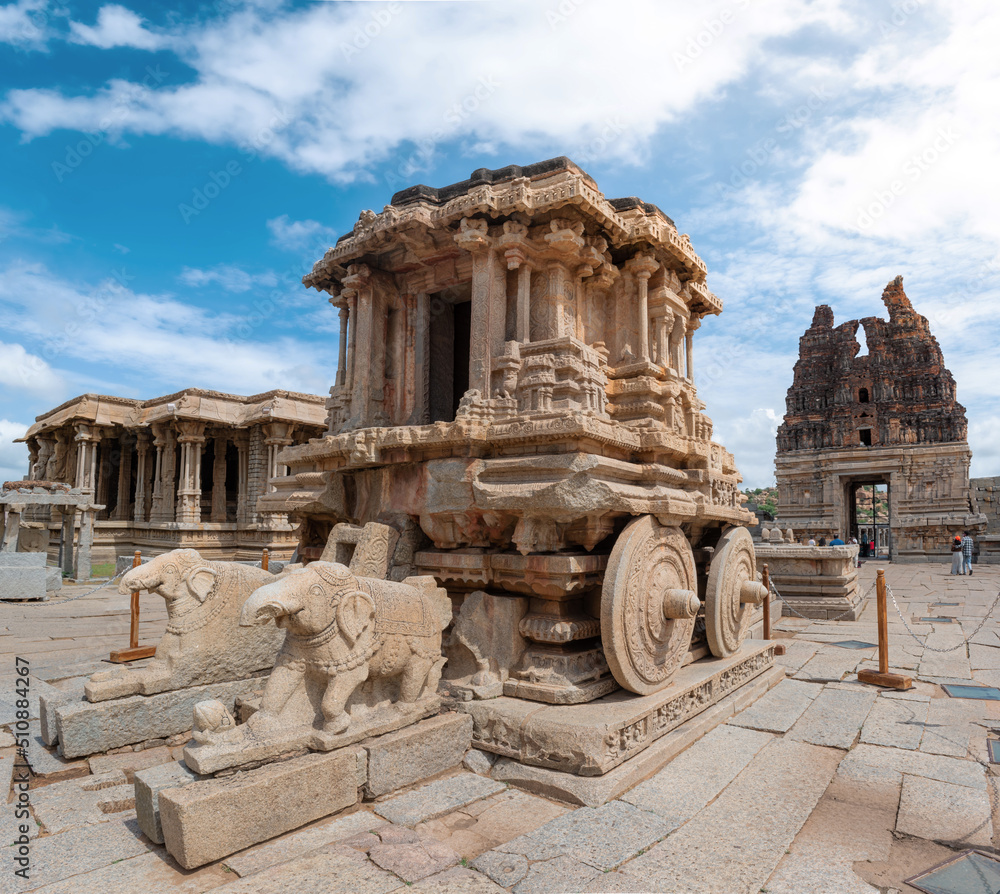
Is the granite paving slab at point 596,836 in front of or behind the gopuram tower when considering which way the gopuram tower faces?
in front

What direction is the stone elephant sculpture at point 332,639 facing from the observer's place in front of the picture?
facing the viewer and to the left of the viewer

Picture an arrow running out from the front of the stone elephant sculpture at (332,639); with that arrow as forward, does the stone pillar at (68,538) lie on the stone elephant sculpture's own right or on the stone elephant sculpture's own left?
on the stone elephant sculpture's own right

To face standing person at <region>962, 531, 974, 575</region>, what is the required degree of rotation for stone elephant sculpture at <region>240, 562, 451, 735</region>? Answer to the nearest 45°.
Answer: approximately 180°

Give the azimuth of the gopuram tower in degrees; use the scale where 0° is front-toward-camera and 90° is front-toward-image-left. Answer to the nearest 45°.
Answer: approximately 0°

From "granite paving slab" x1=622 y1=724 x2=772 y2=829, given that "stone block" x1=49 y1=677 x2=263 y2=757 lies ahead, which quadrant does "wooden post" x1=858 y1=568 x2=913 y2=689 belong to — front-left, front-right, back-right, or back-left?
back-right

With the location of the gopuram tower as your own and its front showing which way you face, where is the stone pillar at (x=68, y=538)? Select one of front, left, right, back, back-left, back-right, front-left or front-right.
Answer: front-right

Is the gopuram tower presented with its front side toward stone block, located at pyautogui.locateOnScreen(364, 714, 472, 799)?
yes

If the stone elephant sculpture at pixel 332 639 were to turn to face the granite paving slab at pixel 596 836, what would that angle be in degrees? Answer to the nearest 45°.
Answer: approximately 90° to its left

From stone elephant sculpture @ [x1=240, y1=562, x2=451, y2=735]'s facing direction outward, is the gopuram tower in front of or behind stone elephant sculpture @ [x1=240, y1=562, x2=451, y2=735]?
behind

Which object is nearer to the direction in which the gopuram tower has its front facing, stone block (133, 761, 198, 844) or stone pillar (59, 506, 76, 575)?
the stone block

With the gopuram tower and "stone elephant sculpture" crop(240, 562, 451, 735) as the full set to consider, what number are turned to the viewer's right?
0
